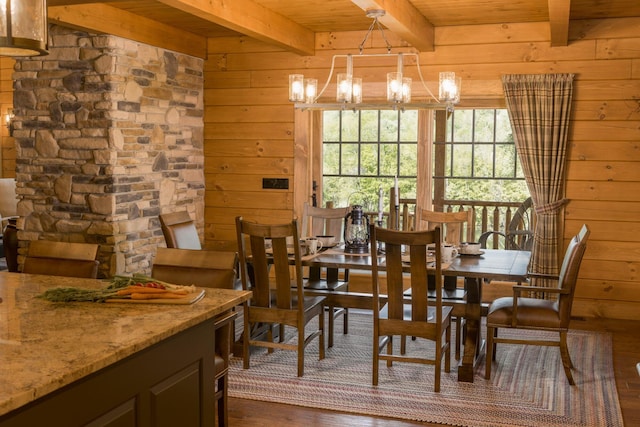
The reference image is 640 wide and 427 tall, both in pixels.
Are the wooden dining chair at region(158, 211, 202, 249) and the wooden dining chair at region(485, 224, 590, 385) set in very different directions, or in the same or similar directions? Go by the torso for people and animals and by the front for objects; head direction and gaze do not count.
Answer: very different directions

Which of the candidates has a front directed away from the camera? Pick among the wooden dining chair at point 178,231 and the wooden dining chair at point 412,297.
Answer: the wooden dining chair at point 412,297

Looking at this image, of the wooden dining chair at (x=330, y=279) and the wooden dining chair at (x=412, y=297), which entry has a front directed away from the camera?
the wooden dining chair at (x=412, y=297)

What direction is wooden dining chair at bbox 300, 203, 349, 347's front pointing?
toward the camera

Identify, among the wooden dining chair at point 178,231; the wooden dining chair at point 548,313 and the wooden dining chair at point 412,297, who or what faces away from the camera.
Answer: the wooden dining chair at point 412,297

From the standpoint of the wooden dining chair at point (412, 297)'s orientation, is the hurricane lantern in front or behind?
in front

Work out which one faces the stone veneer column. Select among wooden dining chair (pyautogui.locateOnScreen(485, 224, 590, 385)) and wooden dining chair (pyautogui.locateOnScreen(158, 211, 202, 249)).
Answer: wooden dining chair (pyautogui.locateOnScreen(485, 224, 590, 385))

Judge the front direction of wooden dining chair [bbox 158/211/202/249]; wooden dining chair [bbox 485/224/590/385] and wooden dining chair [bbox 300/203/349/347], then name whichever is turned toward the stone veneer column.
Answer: wooden dining chair [bbox 485/224/590/385]

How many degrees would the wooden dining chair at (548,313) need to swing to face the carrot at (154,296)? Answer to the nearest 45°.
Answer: approximately 45° to its left

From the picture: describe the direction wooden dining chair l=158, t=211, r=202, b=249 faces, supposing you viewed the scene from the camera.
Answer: facing the viewer and to the right of the viewer

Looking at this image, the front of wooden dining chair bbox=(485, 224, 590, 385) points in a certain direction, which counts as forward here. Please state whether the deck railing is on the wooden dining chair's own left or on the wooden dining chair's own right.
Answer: on the wooden dining chair's own right

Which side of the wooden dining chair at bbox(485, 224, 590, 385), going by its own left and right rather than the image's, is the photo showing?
left

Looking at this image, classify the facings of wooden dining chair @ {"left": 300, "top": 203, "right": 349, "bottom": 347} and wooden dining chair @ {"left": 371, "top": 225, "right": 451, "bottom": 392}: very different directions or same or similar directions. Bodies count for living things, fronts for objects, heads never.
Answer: very different directions

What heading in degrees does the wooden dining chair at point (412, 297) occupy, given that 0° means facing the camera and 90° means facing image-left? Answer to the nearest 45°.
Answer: approximately 180°
